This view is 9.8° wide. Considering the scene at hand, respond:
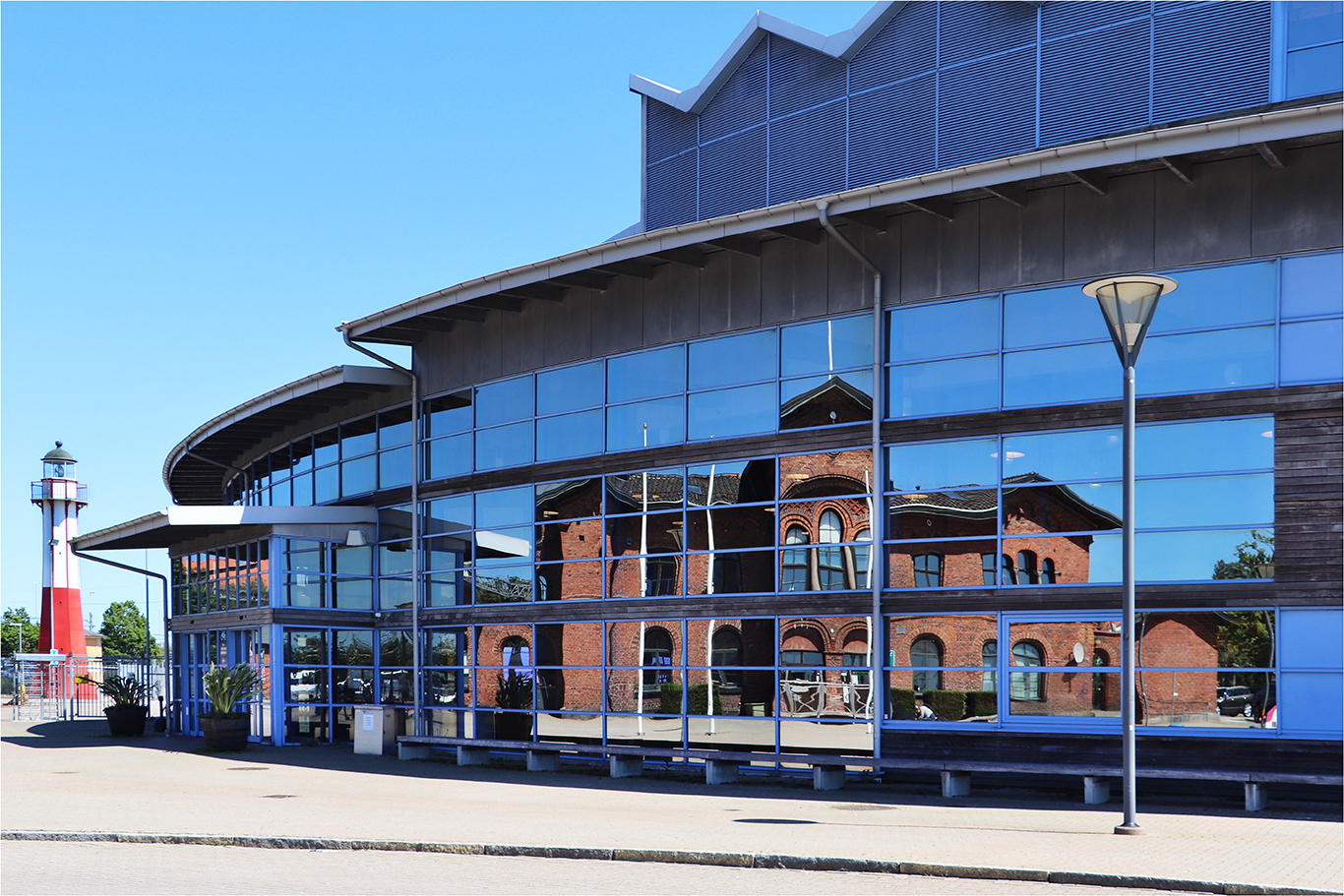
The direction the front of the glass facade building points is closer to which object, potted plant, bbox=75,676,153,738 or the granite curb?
the granite curb

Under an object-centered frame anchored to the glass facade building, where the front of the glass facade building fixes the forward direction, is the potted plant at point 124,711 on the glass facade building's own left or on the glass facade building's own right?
on the glass facade building's own right

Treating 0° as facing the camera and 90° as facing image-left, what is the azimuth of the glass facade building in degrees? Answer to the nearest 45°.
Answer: approximately 45°
